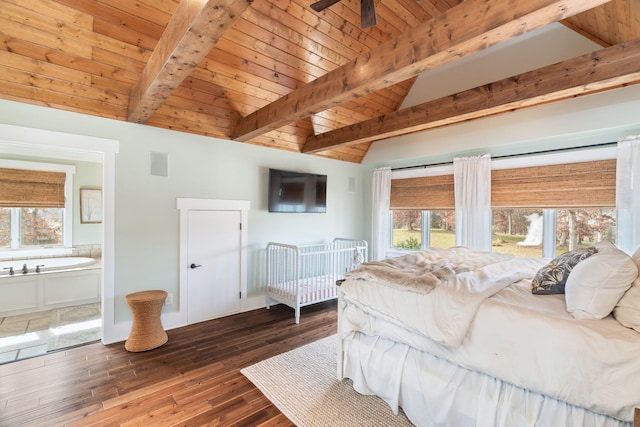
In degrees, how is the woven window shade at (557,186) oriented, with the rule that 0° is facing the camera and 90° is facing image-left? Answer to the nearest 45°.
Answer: approximately 45°

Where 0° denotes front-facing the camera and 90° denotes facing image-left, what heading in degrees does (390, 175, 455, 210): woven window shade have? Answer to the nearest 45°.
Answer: approximately 45°

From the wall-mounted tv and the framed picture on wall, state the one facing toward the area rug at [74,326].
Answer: the framed picture on wall

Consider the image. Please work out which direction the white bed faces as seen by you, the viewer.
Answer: facing away from the viewer and to the left of the viewer

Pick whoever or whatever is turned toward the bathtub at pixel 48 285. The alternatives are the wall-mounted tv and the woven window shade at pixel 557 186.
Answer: the woven window shade

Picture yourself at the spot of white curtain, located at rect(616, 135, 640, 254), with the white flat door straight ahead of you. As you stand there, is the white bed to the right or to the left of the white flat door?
left

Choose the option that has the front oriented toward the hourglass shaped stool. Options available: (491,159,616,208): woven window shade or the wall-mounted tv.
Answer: the woven window shade

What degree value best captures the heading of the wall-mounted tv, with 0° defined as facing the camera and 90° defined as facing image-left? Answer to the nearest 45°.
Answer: approximately 315°

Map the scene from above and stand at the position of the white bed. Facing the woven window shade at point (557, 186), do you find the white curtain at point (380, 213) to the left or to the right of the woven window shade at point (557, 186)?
left
